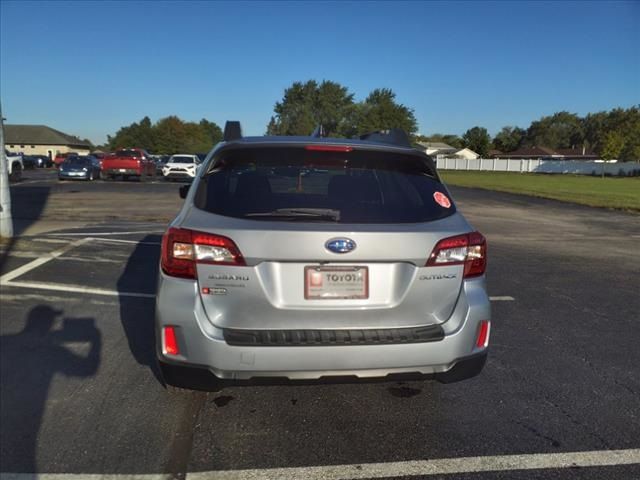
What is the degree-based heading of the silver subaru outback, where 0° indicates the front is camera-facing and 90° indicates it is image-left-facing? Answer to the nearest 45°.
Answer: approximately 180°

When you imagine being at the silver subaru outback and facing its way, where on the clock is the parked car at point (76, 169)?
The parked car is roughly at 11 o'clock from the silver subaru outback.
